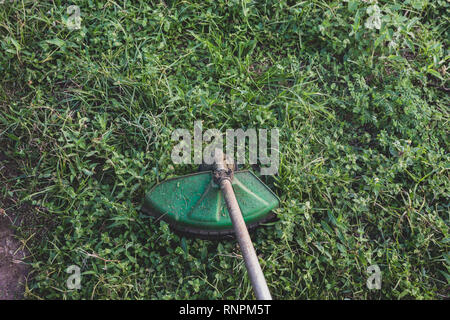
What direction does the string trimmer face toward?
away from the camera
